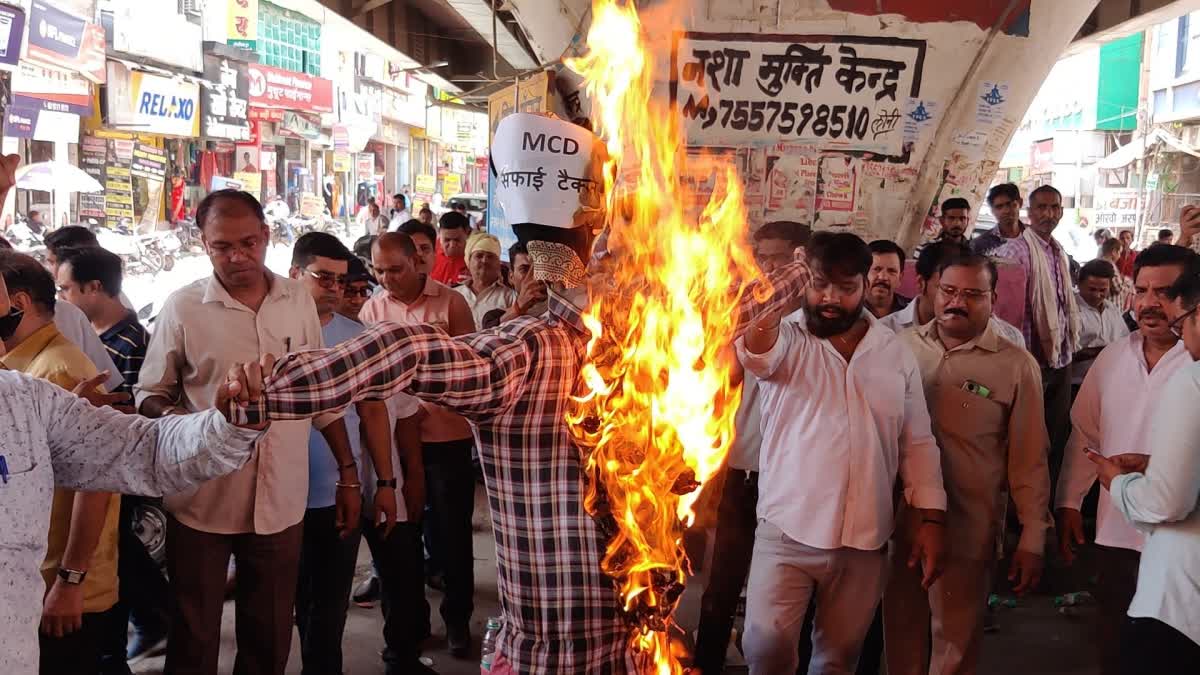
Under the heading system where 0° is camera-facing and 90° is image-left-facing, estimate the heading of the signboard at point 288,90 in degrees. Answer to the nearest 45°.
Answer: approximately 315°

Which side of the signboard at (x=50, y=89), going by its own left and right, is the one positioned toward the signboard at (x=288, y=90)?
left

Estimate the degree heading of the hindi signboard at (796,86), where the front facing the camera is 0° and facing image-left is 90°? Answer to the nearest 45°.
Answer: approximately 0°

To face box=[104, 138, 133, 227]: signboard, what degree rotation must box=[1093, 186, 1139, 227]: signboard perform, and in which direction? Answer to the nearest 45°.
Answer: approximately 45° to its right

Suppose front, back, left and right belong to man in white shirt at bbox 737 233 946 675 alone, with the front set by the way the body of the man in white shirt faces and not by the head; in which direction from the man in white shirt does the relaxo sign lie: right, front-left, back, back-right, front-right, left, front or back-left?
back-right

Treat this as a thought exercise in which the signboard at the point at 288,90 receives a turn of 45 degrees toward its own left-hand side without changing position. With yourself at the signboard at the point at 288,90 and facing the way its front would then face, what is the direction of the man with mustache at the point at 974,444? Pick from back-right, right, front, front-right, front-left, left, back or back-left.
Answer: right

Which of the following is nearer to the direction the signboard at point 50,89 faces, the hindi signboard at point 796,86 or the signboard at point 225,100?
the hindi signboard

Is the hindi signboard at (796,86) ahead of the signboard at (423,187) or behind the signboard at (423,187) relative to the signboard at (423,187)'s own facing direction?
ahead

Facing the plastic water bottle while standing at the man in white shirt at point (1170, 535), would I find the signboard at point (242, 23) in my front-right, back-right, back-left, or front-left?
front-right

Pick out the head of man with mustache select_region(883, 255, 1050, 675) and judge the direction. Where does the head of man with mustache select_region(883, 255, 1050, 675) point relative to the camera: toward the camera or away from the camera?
toward the camera

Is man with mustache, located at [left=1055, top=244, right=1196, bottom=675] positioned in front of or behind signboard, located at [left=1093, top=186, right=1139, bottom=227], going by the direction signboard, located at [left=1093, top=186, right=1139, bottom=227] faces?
in front

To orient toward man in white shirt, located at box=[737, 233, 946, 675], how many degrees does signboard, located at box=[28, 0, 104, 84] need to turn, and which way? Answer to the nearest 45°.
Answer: approximately 45° to its right

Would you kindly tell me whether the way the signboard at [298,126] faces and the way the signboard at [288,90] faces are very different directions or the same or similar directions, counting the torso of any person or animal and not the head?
same or similar directions

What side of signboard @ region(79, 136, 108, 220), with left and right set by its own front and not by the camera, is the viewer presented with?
front

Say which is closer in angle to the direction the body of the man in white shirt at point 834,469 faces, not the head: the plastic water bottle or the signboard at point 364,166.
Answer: the plastic water bottle

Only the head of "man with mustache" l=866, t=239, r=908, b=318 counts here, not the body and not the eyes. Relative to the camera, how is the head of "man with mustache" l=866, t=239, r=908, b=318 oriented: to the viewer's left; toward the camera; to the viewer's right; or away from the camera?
toward the camera
